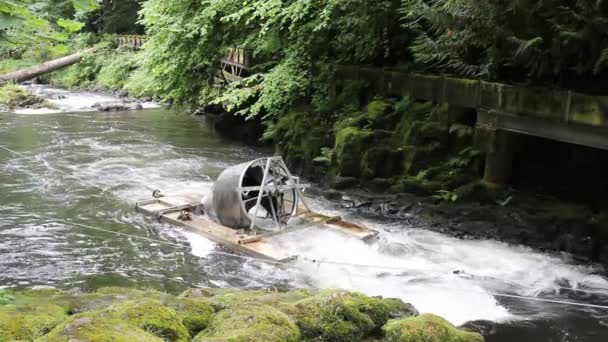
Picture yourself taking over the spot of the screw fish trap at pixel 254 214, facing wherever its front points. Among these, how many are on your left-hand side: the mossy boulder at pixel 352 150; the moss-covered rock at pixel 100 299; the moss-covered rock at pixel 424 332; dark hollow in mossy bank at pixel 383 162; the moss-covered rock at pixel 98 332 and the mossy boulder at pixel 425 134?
3

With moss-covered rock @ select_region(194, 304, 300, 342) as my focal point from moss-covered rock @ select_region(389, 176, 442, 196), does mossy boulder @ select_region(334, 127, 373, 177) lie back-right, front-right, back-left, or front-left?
back-right
